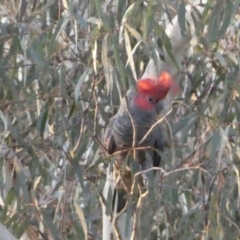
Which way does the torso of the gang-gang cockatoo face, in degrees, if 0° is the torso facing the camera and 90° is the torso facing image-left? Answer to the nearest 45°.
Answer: approximately 315°
